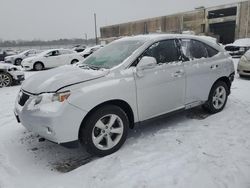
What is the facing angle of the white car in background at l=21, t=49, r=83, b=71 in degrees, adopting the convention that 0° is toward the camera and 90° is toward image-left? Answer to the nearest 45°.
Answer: approximately 45°

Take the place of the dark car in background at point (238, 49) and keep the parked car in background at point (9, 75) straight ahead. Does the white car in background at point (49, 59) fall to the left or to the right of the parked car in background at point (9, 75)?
right

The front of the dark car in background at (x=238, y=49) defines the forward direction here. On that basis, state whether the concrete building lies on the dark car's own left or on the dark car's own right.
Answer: on the dark car's own right

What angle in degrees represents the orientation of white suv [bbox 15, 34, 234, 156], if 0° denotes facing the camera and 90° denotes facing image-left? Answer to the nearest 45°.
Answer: approximately 45°

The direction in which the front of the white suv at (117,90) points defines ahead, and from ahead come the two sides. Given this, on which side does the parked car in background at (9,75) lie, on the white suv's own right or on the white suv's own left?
on the white suv's own right
